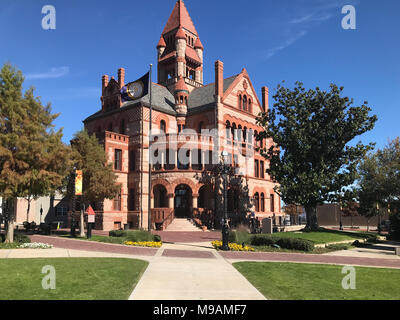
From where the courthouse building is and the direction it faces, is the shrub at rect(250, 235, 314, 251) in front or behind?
in front

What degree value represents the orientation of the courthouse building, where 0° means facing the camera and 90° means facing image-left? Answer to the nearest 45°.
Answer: approximately 0°

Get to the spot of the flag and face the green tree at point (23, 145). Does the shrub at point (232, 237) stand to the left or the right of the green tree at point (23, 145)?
left

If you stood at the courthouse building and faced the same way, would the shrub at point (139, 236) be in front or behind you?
in front

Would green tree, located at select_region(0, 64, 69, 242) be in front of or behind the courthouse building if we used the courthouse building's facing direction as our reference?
in front

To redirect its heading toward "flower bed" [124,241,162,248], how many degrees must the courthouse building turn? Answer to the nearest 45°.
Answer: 0° — it already faces it

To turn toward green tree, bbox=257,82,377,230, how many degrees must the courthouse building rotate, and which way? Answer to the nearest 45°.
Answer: approximately 45° to its left

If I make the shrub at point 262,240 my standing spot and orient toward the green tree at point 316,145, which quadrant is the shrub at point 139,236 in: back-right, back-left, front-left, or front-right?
back-left

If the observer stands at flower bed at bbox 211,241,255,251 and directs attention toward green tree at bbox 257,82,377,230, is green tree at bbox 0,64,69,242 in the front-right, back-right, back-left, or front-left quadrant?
back-left
